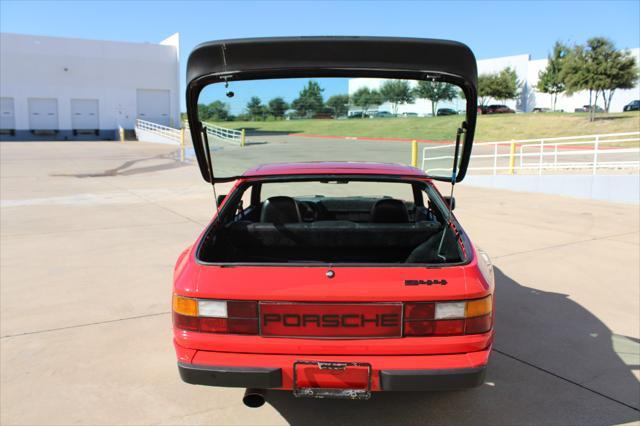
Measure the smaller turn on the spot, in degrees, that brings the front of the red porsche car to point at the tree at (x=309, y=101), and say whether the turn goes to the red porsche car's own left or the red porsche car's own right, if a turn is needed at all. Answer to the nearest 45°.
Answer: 0° — it already faces it

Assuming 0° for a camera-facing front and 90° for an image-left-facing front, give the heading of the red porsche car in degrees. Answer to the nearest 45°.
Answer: approximately 180°

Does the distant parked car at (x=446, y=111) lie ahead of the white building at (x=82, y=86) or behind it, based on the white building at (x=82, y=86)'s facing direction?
behind

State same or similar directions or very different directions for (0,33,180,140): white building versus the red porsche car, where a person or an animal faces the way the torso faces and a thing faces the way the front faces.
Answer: very different directions

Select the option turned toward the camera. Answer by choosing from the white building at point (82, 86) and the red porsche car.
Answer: the white building

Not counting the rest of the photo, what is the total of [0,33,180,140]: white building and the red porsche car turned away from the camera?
1

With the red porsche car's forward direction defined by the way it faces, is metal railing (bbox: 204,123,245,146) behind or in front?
in front

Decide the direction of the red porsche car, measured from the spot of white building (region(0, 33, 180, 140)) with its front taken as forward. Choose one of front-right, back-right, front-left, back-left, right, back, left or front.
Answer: front

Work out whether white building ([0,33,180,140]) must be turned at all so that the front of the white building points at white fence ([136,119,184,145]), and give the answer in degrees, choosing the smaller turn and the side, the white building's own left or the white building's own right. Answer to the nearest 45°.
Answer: approximately 45° to the white building's own left

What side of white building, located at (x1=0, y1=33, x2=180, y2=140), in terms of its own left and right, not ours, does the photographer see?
front

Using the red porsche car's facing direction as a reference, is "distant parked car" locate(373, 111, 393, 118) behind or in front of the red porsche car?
in front
